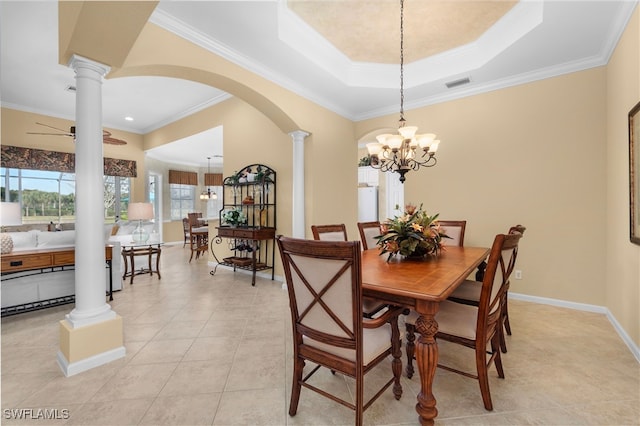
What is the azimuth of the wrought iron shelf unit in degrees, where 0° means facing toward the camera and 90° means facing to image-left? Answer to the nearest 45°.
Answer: approximately 45°

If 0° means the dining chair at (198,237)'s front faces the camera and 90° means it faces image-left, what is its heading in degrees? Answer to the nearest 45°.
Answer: approximately 225°

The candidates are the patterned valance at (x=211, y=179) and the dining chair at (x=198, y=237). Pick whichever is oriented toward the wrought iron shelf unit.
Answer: the patterned valance

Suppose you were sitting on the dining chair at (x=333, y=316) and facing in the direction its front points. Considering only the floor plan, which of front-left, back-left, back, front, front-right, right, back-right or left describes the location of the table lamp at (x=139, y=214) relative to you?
left

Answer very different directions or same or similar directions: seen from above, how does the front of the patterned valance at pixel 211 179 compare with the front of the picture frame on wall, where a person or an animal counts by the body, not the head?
very different directions

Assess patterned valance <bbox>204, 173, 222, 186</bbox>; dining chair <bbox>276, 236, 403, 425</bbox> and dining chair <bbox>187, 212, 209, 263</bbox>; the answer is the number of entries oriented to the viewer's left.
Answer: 0

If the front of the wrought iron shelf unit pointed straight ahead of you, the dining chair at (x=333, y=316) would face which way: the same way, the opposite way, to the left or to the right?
the opposite way

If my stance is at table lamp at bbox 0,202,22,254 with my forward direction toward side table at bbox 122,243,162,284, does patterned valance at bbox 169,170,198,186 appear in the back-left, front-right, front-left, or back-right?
front-left

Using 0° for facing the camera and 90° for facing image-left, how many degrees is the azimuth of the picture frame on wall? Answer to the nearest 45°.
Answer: approximately 90°

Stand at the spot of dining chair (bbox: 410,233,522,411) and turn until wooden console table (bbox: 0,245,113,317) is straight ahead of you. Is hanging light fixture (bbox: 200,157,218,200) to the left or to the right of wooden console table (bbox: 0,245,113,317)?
right

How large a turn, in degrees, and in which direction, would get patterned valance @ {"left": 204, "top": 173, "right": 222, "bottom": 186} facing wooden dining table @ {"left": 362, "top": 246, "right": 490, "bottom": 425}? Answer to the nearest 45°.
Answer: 0° — it already faces it

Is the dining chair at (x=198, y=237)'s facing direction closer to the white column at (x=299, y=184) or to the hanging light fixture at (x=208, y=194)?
the hanging light fixture

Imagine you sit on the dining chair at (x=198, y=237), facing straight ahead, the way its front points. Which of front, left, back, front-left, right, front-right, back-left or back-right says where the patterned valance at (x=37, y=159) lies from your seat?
back-left

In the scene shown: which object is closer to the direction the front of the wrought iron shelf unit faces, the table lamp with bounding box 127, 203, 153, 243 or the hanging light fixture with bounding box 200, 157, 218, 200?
the table lamp

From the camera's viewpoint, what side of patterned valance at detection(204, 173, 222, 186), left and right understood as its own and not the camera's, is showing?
front

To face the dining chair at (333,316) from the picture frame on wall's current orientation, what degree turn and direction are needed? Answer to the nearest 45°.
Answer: approximately 90° to its left

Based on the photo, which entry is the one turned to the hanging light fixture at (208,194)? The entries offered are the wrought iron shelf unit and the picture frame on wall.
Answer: the picture frame on wall
